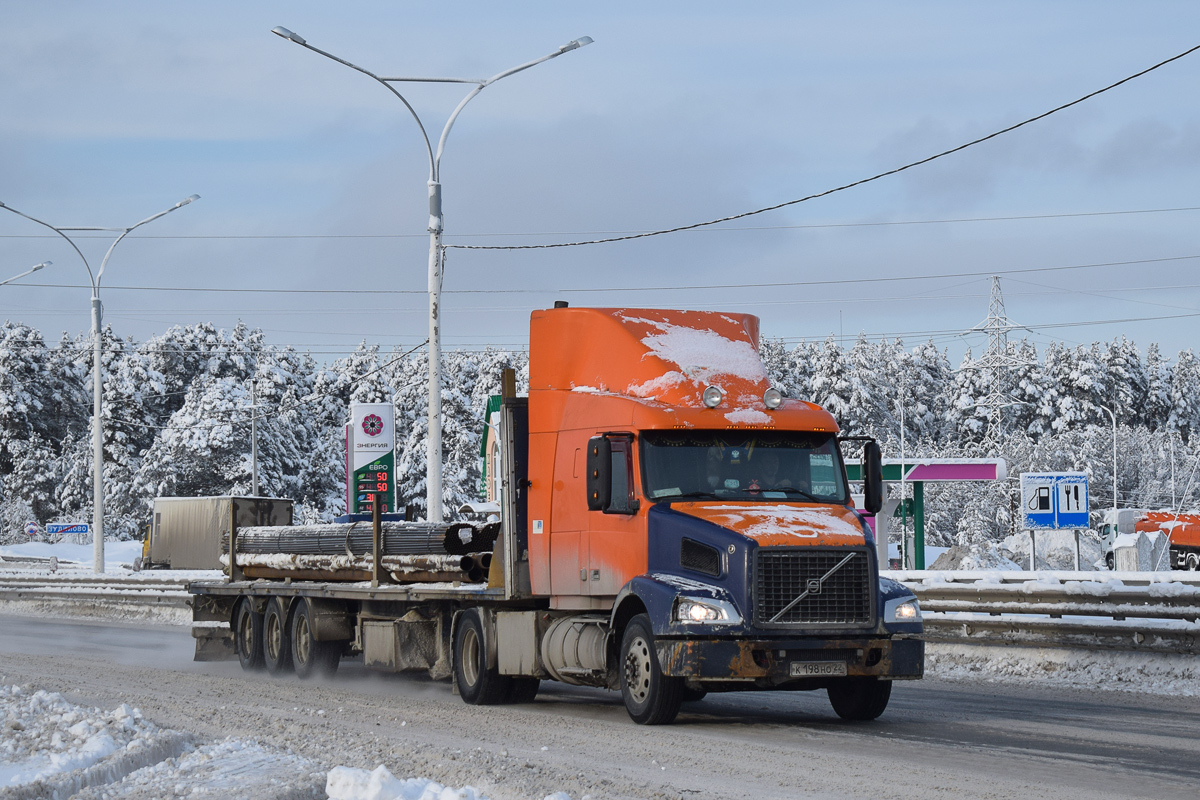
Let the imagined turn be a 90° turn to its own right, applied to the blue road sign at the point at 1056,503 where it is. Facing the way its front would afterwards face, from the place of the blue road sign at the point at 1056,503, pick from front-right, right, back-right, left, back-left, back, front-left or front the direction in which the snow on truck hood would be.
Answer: left

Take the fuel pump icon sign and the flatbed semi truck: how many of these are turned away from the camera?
0

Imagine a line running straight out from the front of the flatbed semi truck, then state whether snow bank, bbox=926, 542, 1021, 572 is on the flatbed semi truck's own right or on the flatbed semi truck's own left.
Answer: on the flatbed semi truck's own left

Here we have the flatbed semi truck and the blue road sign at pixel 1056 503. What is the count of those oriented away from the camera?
0

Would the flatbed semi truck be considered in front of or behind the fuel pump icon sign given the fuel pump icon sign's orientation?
in front

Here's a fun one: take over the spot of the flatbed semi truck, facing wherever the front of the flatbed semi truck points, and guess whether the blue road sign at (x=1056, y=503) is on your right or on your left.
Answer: on your left

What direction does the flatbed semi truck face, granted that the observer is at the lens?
facing the viewer and to the right of the viewer

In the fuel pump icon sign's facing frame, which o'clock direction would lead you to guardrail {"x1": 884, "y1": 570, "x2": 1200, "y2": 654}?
The guardrail is roughly at 12 o'clock from the fuel pump icon sign.

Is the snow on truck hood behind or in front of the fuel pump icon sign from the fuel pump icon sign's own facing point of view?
in front

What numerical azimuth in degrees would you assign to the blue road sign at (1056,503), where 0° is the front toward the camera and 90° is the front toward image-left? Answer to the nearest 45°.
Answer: approximately 0°

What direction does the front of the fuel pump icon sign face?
toward the camera

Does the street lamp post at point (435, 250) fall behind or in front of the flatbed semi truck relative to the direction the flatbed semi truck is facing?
behind

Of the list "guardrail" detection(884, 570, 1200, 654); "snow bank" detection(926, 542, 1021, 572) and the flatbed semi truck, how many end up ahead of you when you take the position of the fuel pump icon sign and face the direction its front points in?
2
